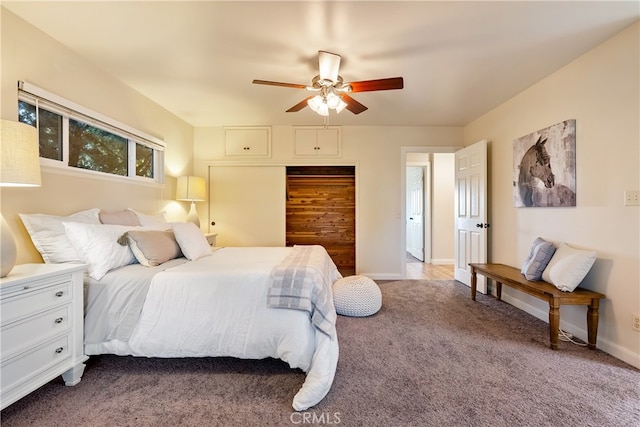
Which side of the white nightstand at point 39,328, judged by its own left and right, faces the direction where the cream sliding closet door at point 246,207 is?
left

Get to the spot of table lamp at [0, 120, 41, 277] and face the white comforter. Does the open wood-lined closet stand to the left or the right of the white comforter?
left

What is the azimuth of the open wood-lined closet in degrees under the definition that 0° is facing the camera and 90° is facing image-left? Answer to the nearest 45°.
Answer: approximately 0°

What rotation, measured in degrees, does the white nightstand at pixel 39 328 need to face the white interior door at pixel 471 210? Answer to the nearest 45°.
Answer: approximately 45° to its left

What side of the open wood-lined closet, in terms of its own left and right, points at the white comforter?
front

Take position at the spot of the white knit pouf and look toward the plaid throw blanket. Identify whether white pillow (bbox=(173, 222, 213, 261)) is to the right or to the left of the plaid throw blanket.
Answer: right

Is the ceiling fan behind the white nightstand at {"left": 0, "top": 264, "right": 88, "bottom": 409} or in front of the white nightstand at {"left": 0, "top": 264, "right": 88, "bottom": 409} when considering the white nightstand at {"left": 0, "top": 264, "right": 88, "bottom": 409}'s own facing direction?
in front

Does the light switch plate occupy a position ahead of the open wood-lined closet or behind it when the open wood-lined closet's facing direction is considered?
ahead

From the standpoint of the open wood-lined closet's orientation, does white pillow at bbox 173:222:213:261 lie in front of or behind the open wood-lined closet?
in front

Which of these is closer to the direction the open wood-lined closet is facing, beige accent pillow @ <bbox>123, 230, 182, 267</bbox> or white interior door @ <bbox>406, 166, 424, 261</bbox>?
the beige accent pillow

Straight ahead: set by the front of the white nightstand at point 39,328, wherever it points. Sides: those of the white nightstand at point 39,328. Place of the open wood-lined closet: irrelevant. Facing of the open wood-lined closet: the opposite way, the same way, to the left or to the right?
to the right

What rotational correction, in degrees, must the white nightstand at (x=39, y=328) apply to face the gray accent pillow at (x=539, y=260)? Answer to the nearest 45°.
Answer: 0° — it already faces it

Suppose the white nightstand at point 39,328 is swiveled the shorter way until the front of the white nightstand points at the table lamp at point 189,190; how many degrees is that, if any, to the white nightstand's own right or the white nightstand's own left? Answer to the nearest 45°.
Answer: approximately 90° to the white nightstand's own left

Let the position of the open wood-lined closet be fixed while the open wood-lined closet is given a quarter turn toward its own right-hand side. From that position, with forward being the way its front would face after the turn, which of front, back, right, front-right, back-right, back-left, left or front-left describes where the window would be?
front-left

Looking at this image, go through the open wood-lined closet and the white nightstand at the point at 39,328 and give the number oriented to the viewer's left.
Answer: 0

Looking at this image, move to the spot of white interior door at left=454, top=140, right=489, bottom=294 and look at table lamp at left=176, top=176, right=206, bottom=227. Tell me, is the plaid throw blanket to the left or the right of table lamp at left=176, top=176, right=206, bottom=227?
left
